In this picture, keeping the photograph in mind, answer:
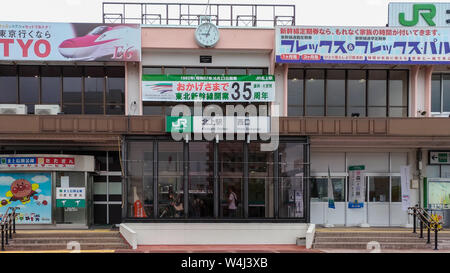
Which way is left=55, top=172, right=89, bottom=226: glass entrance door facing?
toward the camera

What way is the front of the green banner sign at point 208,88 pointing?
toward the camera

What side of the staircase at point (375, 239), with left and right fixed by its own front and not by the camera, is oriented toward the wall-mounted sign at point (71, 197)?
right

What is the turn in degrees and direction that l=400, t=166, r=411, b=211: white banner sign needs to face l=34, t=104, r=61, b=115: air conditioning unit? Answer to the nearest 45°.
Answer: approximately 45° to its right

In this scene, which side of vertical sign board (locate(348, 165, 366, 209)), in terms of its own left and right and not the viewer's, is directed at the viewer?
front

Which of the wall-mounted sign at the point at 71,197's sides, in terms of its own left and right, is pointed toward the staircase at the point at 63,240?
front

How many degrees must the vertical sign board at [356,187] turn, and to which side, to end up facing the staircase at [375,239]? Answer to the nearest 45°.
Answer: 0° — it already faces it

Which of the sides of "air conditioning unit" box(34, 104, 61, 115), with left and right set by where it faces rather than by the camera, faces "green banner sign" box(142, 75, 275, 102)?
left

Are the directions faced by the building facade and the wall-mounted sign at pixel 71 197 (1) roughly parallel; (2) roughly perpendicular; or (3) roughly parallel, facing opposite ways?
roughly parallel

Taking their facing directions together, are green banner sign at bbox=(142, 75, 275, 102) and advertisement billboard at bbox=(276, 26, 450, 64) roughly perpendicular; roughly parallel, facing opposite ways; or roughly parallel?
roughly parallel

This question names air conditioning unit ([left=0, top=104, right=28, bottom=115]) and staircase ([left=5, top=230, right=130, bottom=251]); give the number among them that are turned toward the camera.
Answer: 2

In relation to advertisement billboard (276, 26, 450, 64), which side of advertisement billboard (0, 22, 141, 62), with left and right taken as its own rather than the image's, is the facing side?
left

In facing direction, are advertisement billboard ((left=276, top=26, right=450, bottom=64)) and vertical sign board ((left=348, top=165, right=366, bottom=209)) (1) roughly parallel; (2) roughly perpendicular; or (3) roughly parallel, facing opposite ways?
roughly parallel
